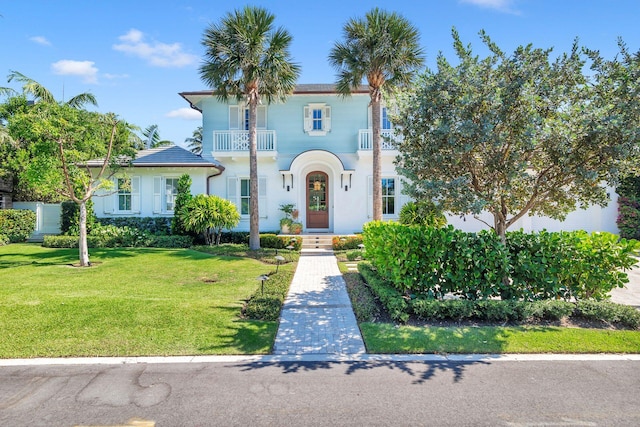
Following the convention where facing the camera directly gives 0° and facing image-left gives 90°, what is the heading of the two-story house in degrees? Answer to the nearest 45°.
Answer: approximately 0°

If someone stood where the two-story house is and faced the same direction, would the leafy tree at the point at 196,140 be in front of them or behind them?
behind

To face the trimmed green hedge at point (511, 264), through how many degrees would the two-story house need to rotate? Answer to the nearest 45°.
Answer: approximately 45° to its left

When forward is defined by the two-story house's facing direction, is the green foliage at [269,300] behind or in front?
in front

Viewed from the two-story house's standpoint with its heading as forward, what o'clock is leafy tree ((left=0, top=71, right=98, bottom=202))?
The leafy tree is roughly at 3 o'clock from the two-story house.

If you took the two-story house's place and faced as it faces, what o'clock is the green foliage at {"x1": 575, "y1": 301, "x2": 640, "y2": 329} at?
The green foliage is roughly at 11 o'clock from the two-story house.

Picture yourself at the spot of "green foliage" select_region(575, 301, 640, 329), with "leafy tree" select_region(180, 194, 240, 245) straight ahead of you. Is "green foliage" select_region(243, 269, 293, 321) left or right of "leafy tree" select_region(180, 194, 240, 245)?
left

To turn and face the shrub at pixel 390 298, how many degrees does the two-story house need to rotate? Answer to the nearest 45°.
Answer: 0° — it already faces it
